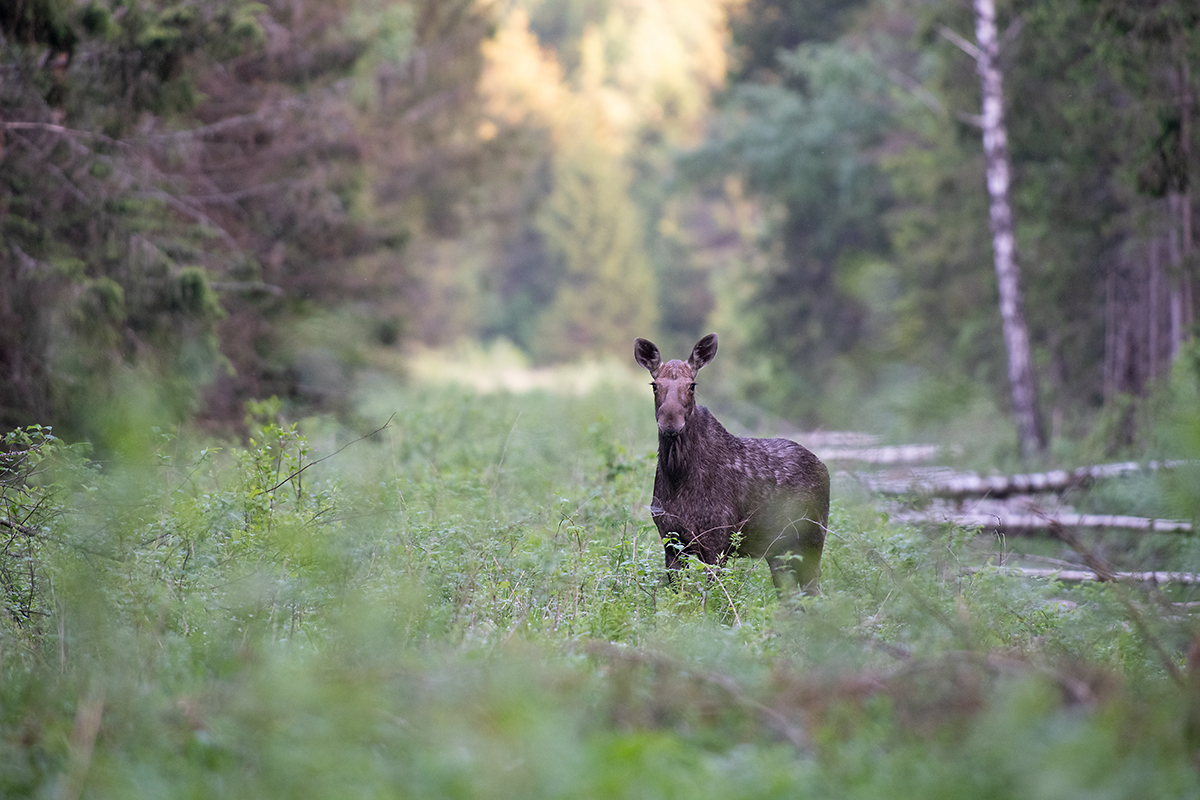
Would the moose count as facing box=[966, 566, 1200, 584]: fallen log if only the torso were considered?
no

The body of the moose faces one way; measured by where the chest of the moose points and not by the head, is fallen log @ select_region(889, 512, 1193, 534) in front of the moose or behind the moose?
behind

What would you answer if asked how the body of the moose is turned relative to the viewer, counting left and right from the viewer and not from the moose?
facing the viewer and to the left of the viewer

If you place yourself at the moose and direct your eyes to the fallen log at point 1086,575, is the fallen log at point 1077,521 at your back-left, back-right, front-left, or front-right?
front-left

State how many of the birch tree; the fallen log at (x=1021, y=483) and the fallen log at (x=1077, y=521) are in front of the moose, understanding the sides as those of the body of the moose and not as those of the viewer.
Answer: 0

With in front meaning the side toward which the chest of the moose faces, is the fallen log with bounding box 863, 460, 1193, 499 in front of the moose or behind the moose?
behind

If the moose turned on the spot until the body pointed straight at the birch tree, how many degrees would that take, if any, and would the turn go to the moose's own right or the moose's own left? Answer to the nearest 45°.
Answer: approximately 135° to the moose's own right
